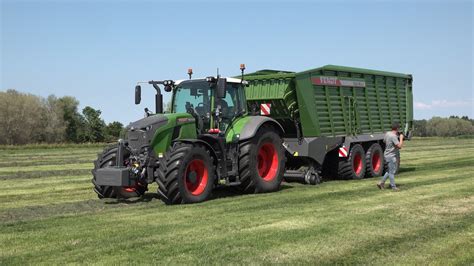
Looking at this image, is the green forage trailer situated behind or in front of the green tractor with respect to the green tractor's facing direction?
behind

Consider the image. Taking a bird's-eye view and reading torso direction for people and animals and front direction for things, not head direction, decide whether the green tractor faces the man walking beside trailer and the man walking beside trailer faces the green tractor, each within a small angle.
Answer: no

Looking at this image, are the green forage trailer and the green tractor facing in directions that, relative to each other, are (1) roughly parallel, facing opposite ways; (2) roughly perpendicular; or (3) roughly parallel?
roughly parallel

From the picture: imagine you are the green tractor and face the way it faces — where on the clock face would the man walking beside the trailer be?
The man walking beside the trailer is roughly at 7 o'clock from the green tractor.

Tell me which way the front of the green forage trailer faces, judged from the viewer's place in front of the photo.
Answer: facing the viewer and to the left of the viewer

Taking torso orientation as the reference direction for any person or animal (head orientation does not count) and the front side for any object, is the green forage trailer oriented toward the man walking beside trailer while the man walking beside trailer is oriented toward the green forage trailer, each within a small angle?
no

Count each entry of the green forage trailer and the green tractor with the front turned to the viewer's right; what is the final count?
0

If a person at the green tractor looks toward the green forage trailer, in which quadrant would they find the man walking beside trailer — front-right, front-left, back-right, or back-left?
front-right
